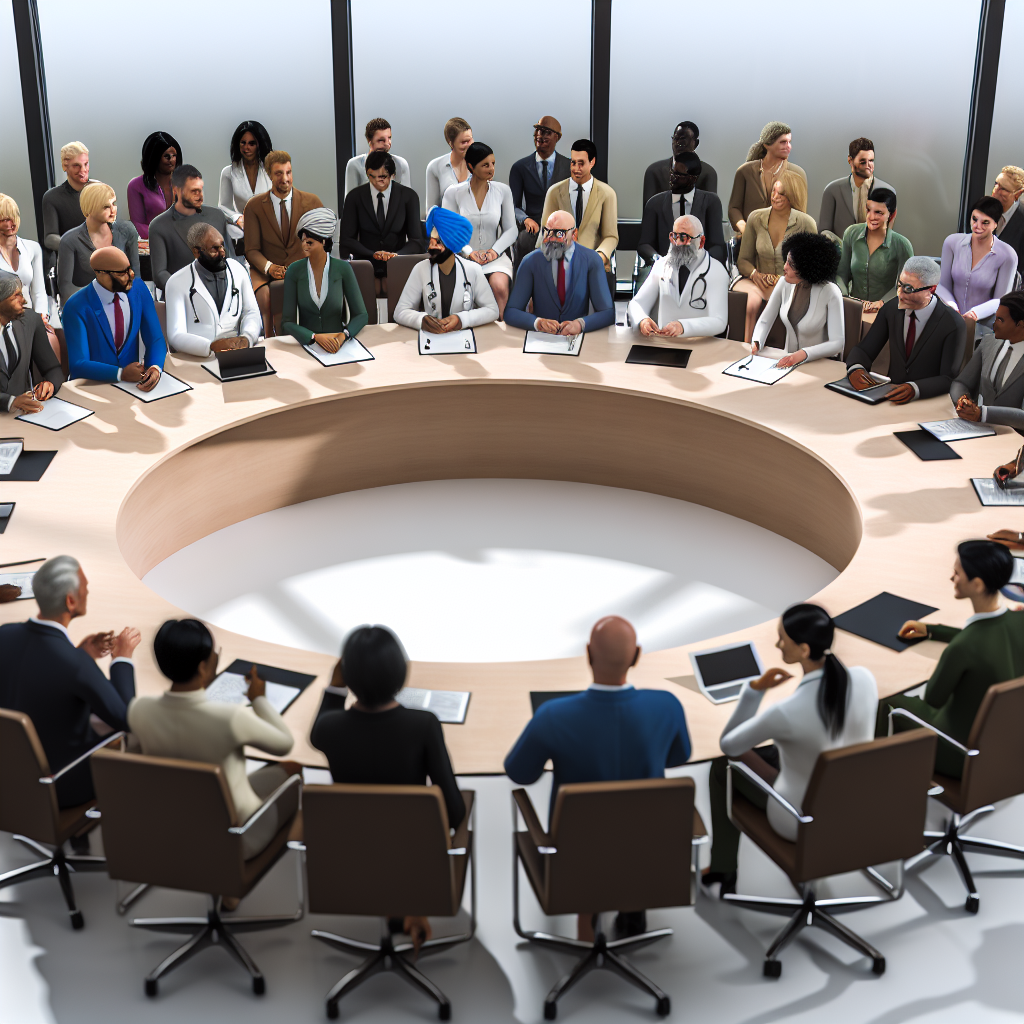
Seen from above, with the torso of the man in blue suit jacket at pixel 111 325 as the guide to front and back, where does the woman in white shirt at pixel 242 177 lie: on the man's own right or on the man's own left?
on the man's own left

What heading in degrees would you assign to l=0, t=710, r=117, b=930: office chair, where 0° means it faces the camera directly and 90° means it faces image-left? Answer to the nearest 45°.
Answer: approximately 225°

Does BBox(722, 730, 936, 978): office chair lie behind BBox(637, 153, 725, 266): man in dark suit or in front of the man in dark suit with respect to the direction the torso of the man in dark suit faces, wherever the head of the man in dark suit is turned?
in front

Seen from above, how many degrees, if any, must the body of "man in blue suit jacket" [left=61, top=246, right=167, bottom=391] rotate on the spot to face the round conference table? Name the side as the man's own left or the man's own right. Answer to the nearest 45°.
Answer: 0° — they already face it

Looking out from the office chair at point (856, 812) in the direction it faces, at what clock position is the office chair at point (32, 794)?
the office chair at point (32, 794) is roughly at 10 o'clock from the office chair at point (856, 812).

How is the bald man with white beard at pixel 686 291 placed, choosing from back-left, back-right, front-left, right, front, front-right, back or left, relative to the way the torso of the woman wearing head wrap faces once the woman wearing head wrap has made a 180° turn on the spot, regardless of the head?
right

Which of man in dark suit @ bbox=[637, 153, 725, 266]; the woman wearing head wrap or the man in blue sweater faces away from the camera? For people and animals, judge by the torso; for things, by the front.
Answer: the man in blue sweater

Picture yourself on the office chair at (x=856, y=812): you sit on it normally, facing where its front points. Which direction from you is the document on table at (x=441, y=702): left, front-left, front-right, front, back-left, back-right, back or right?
front-left

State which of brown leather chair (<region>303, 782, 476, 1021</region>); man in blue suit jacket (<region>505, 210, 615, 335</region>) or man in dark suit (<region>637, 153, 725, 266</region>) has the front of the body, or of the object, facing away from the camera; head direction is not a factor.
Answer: the brown leather chair

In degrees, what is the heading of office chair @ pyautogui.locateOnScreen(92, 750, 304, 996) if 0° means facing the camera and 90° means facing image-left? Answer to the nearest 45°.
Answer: approximately 225°

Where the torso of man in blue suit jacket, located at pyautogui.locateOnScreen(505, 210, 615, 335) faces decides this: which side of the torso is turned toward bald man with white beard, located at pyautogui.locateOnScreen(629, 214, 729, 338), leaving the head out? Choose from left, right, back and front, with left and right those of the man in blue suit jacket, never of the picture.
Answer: left

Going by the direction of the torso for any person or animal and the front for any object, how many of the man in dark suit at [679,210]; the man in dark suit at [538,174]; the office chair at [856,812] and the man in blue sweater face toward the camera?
2

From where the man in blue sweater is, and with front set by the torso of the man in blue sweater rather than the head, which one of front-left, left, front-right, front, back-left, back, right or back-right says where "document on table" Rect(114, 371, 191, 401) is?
front-left

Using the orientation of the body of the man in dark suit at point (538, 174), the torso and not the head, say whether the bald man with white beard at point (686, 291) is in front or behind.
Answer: in front

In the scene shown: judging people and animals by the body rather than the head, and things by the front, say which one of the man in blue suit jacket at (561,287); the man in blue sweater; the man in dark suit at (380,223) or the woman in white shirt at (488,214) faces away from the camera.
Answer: the man in blue sweater

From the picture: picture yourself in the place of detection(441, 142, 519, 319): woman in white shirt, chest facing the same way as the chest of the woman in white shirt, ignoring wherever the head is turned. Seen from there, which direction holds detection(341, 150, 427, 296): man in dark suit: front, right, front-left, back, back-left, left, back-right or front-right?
right

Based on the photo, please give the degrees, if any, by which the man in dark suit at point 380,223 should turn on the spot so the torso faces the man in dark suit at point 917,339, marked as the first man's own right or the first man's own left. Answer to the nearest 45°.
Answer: approximately 45° to the first man's own left

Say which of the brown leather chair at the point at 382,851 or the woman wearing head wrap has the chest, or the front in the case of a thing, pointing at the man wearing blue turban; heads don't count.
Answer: the brown leather chair

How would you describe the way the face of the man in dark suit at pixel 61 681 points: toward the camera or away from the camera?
away from the camera
